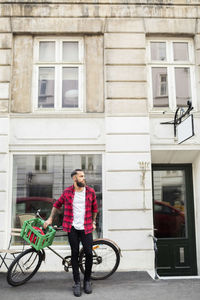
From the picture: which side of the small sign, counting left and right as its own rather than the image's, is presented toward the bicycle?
front

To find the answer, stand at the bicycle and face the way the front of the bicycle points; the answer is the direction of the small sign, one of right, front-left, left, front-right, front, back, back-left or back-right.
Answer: back

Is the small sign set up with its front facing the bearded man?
yes

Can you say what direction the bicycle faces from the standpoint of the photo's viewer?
facing to the left of the viewer
